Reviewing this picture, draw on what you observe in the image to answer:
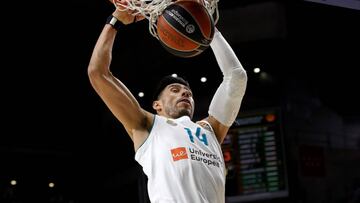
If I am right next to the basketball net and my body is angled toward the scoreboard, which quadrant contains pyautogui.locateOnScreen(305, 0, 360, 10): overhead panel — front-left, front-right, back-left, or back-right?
front-right

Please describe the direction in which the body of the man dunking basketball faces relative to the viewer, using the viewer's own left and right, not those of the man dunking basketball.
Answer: facing the viewer and to the right of the viewer

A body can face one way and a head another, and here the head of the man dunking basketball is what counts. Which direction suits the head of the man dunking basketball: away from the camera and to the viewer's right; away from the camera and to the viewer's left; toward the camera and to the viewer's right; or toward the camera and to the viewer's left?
toward the camera and to the viewer's right

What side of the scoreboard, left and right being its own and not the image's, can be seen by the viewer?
front

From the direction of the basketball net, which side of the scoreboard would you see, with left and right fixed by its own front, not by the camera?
front

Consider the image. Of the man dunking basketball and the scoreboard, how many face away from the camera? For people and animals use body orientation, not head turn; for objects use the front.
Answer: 0

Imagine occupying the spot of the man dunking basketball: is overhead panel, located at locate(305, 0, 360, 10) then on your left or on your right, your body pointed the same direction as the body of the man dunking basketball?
on your left

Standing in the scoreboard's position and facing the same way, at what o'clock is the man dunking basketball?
The man dunking basketball is roughly at 12 o'clock from the scoreboard.
